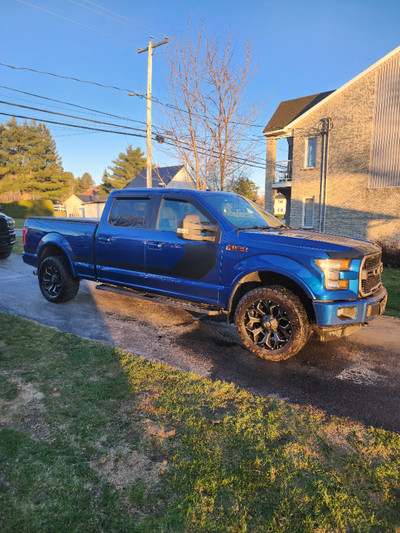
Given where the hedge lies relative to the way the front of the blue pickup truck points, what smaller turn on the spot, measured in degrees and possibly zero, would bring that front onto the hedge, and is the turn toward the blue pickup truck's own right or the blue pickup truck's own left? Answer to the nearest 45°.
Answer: approximately 180°

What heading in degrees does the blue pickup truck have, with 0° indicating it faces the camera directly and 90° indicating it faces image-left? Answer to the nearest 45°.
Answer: approximately 315°

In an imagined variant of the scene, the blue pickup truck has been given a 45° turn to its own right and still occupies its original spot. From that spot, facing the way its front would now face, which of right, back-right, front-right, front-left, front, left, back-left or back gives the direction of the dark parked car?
back-right

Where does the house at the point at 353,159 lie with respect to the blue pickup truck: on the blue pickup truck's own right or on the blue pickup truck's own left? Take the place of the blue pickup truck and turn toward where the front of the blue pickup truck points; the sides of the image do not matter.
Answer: on the blue pickup truck's own left
